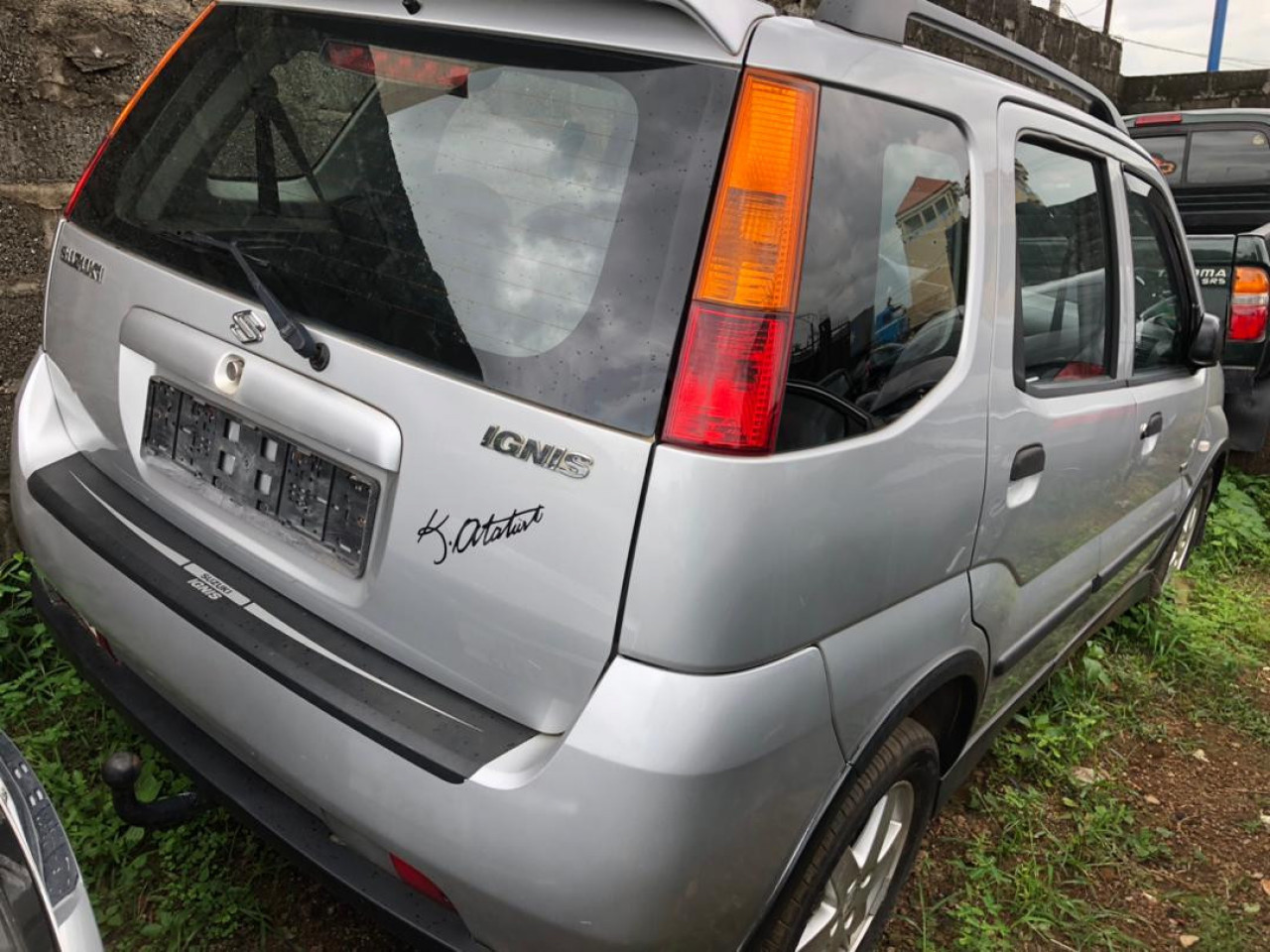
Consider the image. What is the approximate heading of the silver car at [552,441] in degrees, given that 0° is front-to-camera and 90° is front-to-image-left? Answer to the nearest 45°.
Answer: approximately 225°

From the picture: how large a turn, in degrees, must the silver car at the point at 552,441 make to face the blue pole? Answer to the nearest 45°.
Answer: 0° — it already faces it
